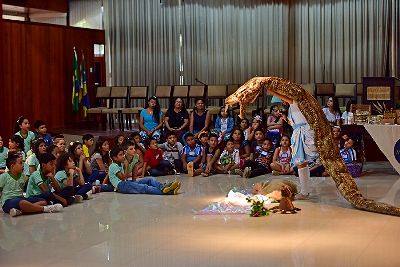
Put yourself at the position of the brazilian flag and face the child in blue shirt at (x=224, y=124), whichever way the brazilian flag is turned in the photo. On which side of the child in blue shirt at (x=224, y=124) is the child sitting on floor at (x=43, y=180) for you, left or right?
right

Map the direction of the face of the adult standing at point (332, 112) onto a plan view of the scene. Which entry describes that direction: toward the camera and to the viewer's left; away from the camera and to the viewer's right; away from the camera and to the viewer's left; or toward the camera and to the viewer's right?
toward the camera and to the viewer's left

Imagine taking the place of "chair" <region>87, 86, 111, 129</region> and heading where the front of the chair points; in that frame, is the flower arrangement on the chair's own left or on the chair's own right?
on the chair's own left

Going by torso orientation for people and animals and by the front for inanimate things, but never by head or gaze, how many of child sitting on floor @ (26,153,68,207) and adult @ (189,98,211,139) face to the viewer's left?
0

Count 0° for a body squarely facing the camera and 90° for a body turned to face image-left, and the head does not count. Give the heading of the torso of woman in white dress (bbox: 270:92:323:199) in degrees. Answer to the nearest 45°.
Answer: approximately 90°

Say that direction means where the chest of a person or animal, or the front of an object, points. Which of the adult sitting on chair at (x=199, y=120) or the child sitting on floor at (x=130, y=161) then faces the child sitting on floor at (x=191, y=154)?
the adult sitting on chair

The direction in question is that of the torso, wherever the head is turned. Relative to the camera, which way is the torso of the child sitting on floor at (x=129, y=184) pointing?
to the viewer's right

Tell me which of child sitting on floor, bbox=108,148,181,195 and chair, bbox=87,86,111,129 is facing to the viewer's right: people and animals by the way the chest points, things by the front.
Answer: the child sitting on floor

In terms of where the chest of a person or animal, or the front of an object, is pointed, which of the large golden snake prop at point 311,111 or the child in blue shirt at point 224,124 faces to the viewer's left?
the large golden snake prop

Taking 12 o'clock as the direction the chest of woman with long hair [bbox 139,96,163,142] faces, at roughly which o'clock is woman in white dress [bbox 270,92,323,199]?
The woman in white dress is roughly at 11 o'clock from the woman with long hair.

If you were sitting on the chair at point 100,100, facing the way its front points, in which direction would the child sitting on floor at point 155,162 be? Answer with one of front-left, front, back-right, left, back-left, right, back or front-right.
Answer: front-left

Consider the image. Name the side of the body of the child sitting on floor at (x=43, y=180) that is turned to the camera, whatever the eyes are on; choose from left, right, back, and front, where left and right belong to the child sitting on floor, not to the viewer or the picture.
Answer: right

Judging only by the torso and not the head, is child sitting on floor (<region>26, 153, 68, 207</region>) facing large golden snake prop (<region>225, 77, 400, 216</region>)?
yes

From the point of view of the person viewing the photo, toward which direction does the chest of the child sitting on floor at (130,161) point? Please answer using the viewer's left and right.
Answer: facing the viewer and to the right of the viewer
